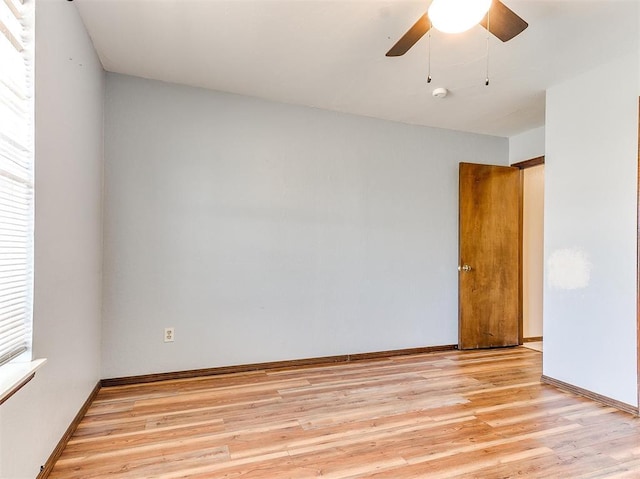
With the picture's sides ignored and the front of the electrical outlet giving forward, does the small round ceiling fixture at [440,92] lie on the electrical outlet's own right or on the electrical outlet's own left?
on the electrical outlet's own left

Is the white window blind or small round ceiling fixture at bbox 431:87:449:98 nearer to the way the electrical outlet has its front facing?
the white window blind

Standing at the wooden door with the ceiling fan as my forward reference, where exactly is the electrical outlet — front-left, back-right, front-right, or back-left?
front-right

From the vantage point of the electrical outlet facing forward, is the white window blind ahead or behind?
ahead

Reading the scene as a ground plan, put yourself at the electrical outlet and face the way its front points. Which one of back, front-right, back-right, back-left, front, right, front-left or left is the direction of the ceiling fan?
front-left

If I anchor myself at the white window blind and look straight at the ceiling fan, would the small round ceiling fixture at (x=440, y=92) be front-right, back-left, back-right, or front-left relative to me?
front-left

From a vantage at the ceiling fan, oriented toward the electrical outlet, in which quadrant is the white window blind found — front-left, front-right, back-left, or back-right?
front-left

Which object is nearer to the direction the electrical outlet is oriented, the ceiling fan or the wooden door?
the ceiling fan

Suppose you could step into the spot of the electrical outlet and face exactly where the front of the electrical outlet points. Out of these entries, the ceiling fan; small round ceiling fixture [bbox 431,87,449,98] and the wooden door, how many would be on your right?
0

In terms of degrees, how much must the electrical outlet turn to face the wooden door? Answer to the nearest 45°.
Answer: approximately 90° to its left

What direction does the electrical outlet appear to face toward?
toward the camera
